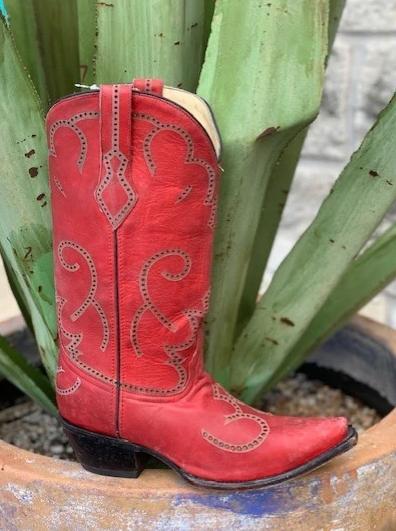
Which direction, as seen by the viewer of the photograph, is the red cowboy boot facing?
facing to the right of the viewer
